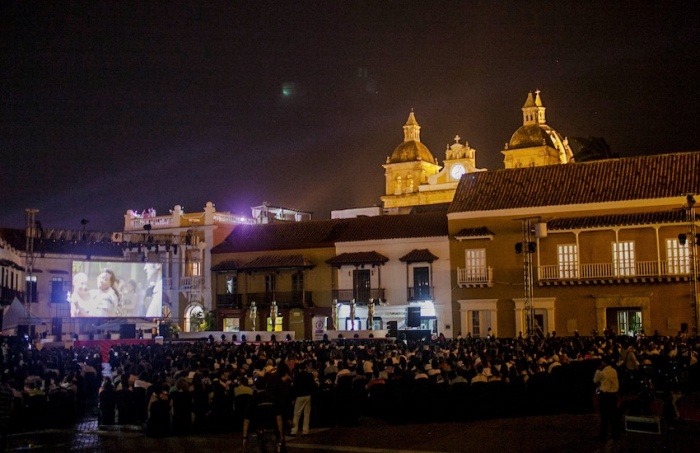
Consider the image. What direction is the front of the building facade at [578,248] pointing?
toward the camera

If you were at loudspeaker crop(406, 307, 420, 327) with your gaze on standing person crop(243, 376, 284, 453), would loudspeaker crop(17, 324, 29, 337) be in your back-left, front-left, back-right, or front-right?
front-right

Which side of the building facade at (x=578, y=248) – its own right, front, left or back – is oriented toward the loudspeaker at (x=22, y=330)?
right

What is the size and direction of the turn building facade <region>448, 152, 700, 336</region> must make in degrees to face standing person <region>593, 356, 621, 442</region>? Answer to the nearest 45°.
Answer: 0° — it already faces them

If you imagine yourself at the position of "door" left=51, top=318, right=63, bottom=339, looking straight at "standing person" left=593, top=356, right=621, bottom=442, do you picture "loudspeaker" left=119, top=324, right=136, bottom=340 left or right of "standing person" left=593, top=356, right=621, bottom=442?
left

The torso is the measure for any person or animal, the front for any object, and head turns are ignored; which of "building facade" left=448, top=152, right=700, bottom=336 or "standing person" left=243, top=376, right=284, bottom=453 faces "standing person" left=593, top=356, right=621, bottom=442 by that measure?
the building facade

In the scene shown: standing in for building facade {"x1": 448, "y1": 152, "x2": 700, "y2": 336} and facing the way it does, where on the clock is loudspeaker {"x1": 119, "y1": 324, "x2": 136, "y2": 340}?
The loudspeaker is roughly at 3 o'clock from the building facade.

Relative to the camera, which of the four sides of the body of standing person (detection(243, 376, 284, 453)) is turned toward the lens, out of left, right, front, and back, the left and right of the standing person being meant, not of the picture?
back

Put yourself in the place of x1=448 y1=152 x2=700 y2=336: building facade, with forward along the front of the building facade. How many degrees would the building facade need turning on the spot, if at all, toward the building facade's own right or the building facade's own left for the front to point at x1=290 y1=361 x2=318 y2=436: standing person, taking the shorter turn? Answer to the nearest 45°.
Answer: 0° — it already faces them

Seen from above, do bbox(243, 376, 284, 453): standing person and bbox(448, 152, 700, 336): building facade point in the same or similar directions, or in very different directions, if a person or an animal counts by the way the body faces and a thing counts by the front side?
very different directions

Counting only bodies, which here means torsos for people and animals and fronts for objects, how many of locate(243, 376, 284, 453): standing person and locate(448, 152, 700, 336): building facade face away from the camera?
1

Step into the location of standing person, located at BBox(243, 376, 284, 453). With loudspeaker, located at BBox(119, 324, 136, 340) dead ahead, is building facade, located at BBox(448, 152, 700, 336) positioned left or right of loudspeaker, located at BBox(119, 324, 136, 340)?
right
